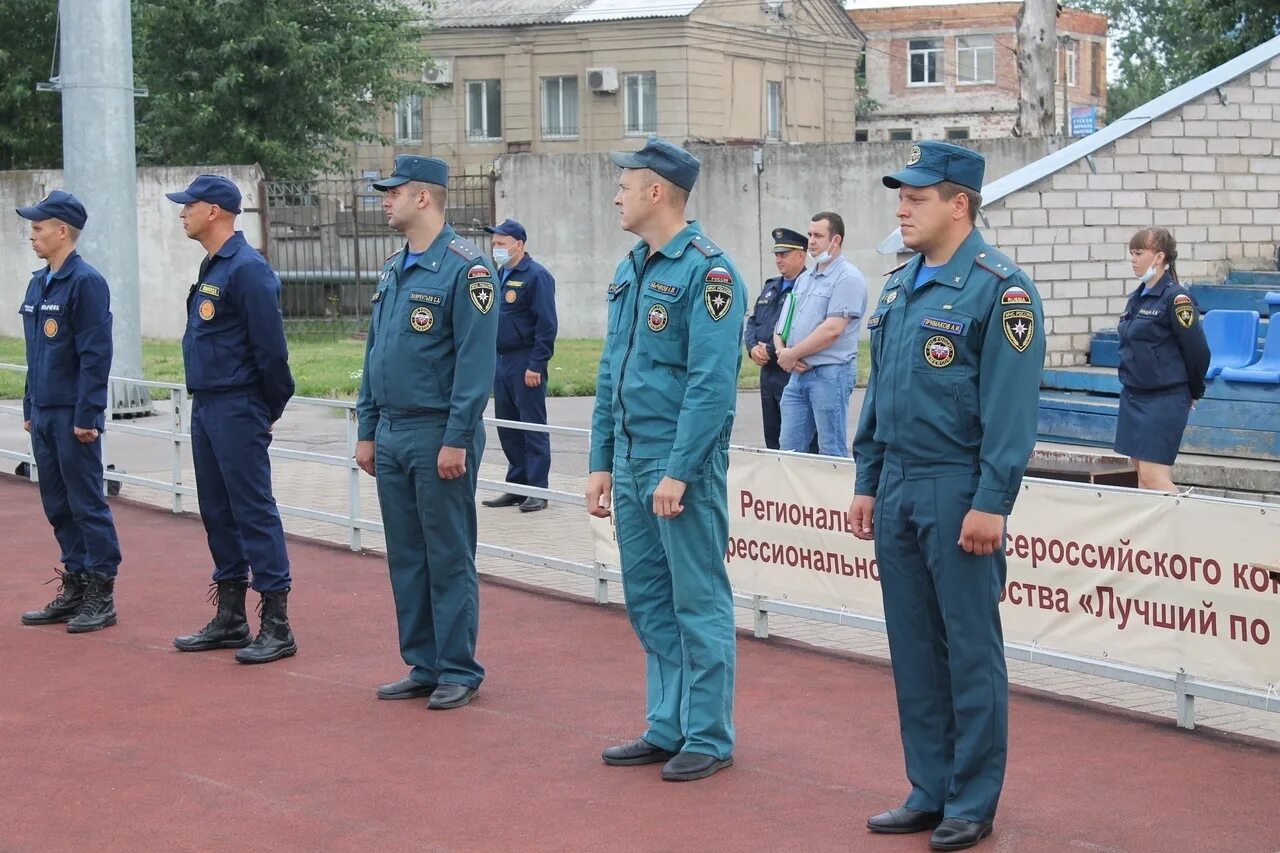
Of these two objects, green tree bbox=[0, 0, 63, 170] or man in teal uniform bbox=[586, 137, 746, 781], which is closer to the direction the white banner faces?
the man in teal uniform

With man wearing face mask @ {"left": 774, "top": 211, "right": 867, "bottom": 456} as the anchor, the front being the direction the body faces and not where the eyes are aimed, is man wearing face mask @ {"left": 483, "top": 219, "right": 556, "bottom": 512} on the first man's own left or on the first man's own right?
on the first man's own right

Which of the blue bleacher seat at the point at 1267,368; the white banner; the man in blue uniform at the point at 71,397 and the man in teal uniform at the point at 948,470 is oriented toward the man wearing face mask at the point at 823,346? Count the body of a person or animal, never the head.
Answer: the blue bleacher seat

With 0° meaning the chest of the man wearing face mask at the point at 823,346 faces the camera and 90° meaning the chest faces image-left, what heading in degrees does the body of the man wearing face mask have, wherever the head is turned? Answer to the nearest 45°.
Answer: approximately 45°

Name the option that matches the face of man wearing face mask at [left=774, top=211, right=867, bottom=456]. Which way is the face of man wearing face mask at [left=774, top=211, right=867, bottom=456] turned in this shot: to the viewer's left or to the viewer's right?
to the viewer's left

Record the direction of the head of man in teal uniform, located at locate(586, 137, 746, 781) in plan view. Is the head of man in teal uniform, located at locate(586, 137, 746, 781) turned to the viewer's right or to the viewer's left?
to the viewer's left

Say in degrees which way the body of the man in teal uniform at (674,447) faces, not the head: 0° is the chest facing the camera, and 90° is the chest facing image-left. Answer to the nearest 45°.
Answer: approximately 45°
